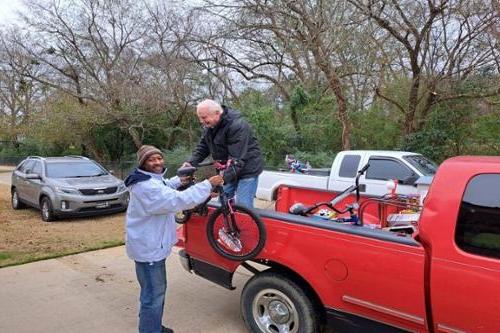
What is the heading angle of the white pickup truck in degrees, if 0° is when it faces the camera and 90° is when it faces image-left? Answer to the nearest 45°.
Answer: approximately 315°

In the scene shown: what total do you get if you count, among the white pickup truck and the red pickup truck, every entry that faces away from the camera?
0

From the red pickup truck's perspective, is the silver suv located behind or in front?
behind

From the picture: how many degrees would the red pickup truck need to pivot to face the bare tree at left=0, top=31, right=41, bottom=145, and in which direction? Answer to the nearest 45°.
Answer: approximately 180°

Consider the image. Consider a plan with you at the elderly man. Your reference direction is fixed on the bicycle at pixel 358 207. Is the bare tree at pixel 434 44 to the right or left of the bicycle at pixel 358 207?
left

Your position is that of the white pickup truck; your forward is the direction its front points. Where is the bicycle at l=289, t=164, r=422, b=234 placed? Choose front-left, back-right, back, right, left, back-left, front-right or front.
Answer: front-right

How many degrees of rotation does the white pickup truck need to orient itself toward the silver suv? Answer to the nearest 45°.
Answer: approximately 135° to its right

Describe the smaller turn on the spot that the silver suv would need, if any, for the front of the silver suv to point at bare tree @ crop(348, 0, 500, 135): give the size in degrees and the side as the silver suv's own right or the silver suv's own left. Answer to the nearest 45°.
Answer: approximately 45° to the silver suv's own left

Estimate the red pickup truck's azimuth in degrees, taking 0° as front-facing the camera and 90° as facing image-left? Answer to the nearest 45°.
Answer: approximately 315°

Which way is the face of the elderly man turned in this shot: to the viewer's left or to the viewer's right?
to the viewer's left

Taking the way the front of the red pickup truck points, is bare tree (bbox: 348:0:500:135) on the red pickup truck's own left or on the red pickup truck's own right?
on the red pickup truck's own left
